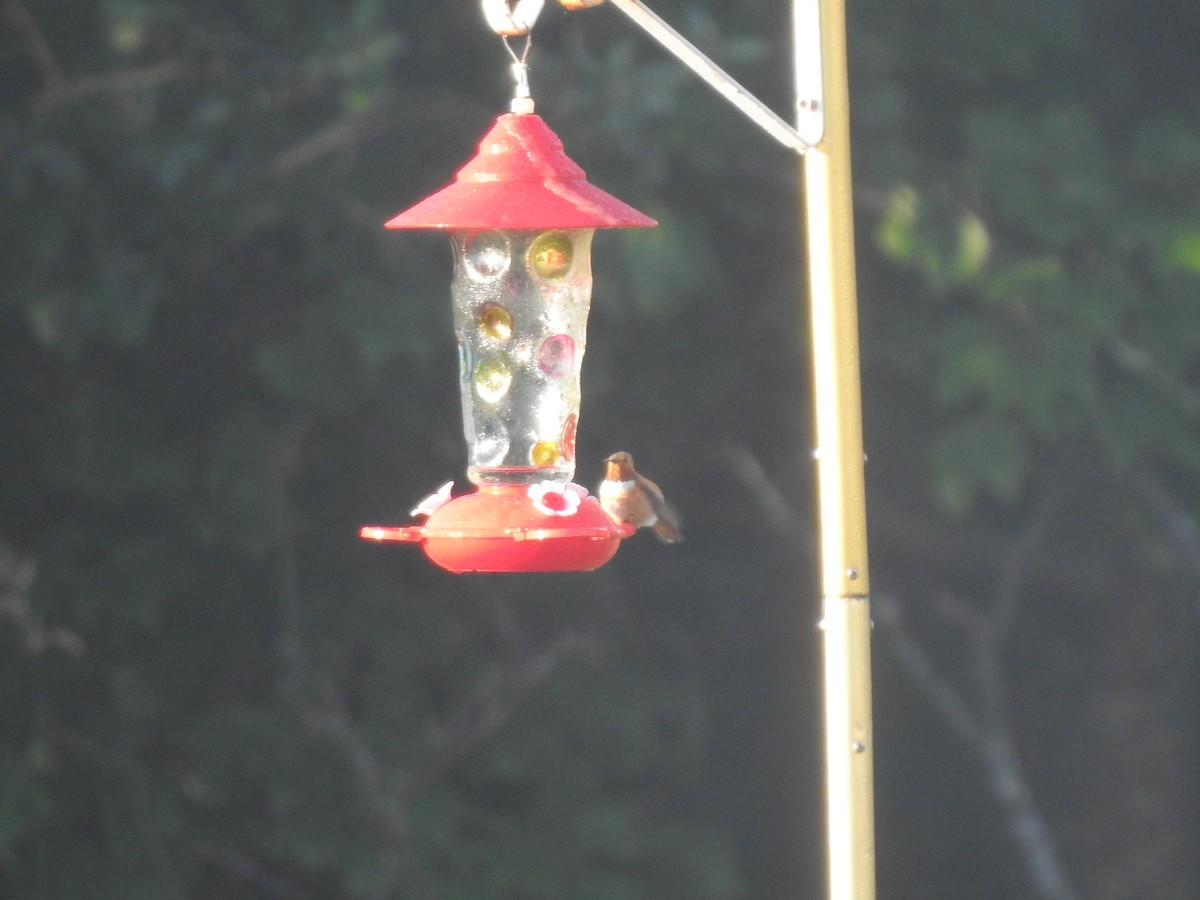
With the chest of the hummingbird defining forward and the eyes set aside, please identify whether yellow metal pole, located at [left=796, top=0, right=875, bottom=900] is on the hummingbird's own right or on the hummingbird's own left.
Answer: on the hummingbird's own left

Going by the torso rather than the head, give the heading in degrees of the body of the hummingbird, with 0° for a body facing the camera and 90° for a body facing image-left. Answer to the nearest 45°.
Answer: approximately 45°

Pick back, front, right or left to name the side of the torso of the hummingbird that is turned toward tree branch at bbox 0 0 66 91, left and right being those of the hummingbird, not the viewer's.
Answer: right
